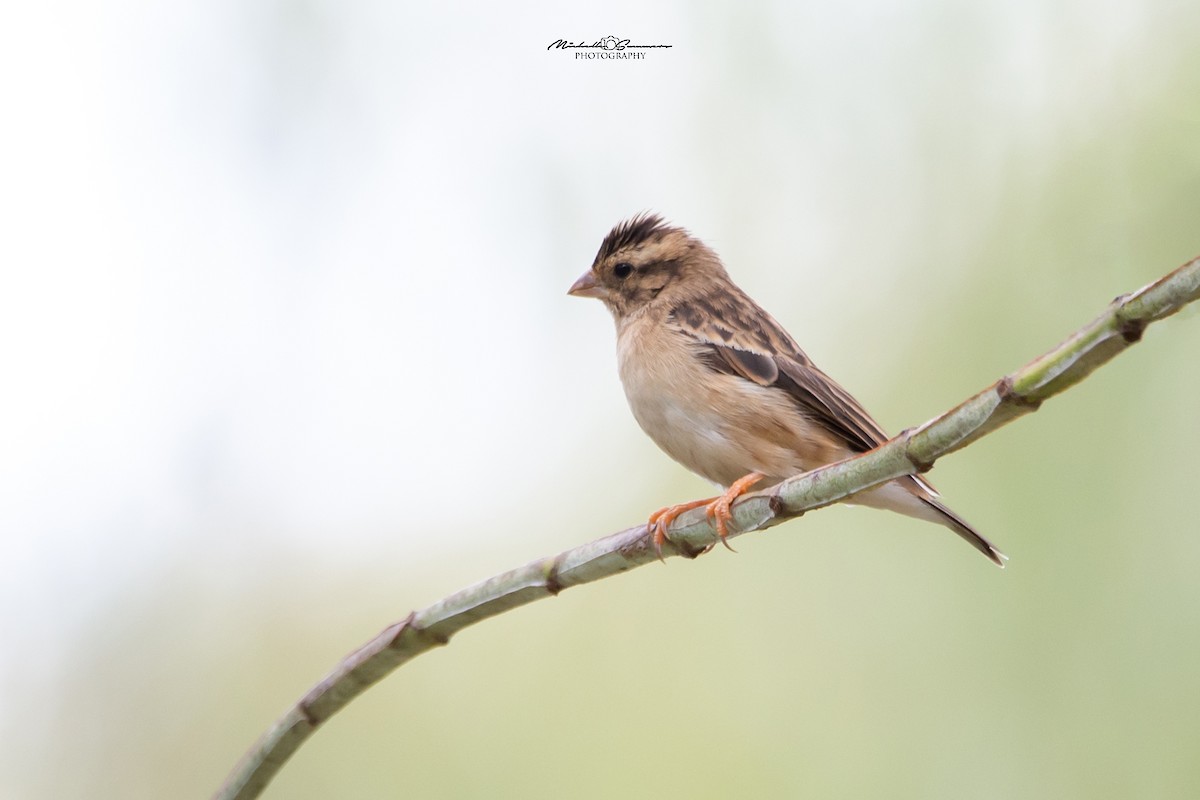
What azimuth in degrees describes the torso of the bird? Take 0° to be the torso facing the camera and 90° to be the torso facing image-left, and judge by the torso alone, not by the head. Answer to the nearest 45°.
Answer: approximately 90°
